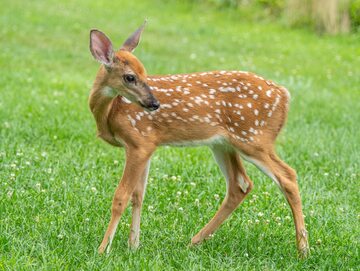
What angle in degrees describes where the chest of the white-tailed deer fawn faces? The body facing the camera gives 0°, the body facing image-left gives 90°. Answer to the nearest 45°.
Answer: approximately 90°
